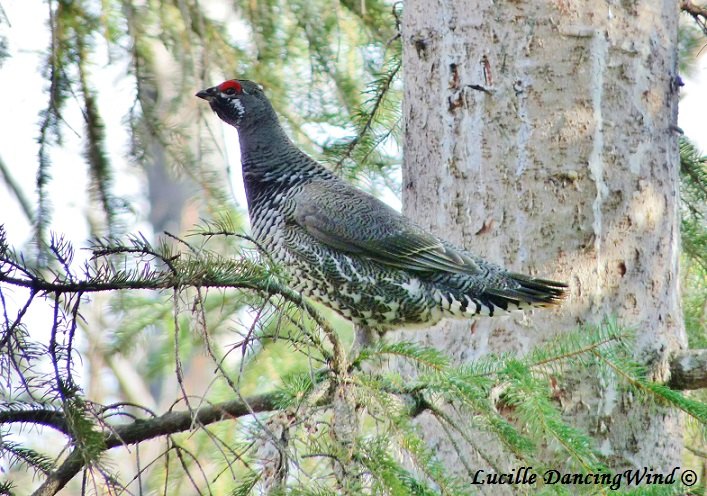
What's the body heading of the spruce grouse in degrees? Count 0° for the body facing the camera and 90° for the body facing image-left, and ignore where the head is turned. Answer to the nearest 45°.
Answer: approximately 90°
